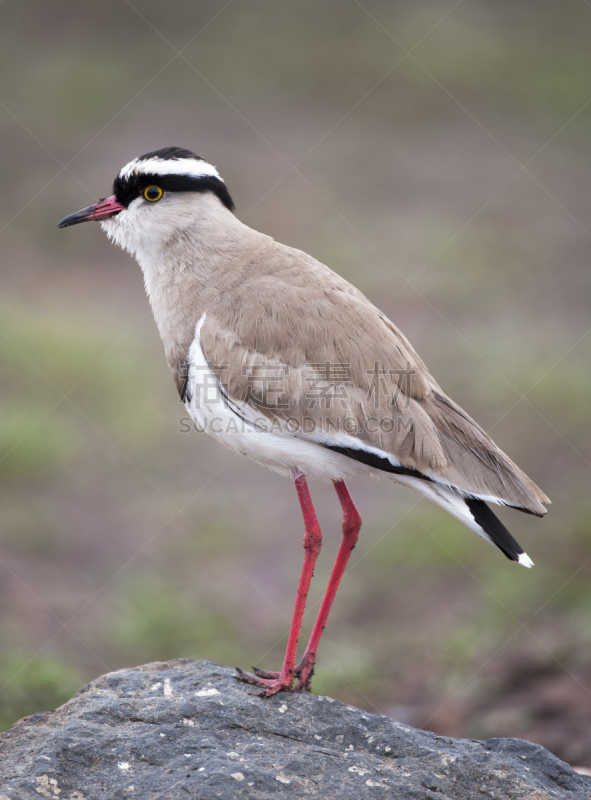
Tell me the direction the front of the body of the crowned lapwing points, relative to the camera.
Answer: to the viewer's left
